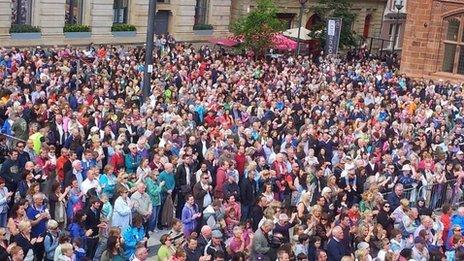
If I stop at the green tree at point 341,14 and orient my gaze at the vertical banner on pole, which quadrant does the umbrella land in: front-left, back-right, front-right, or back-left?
front-right

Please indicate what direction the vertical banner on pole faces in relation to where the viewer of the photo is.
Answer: facing the viewer

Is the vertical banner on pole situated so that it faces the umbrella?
no

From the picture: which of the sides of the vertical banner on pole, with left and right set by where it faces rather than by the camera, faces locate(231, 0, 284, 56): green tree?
right

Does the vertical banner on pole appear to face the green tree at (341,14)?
no
